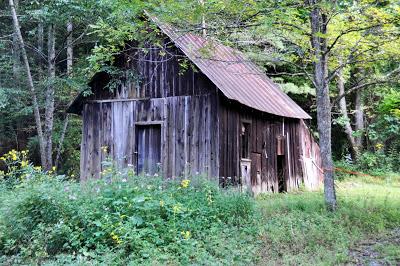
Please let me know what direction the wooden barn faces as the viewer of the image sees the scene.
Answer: facing the viewer and to the left of the viewer

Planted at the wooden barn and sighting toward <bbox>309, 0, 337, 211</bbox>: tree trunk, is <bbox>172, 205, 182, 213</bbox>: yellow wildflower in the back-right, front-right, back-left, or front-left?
front-right

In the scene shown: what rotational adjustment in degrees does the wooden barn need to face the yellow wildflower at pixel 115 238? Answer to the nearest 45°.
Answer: approximately 45° to its left

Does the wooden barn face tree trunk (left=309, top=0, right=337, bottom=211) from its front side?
no

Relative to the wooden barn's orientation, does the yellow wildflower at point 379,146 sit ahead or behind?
behind

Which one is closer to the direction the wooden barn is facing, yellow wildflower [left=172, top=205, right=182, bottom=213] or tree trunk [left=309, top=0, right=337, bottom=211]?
the yellow wildflower

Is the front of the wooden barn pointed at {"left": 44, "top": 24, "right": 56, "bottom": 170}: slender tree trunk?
no

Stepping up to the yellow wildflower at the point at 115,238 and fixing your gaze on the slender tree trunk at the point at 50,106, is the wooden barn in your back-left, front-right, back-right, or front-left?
front-right

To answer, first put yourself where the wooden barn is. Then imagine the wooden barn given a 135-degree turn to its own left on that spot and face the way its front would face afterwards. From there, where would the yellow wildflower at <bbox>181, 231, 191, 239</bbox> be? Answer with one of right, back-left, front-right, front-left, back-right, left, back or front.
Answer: right
